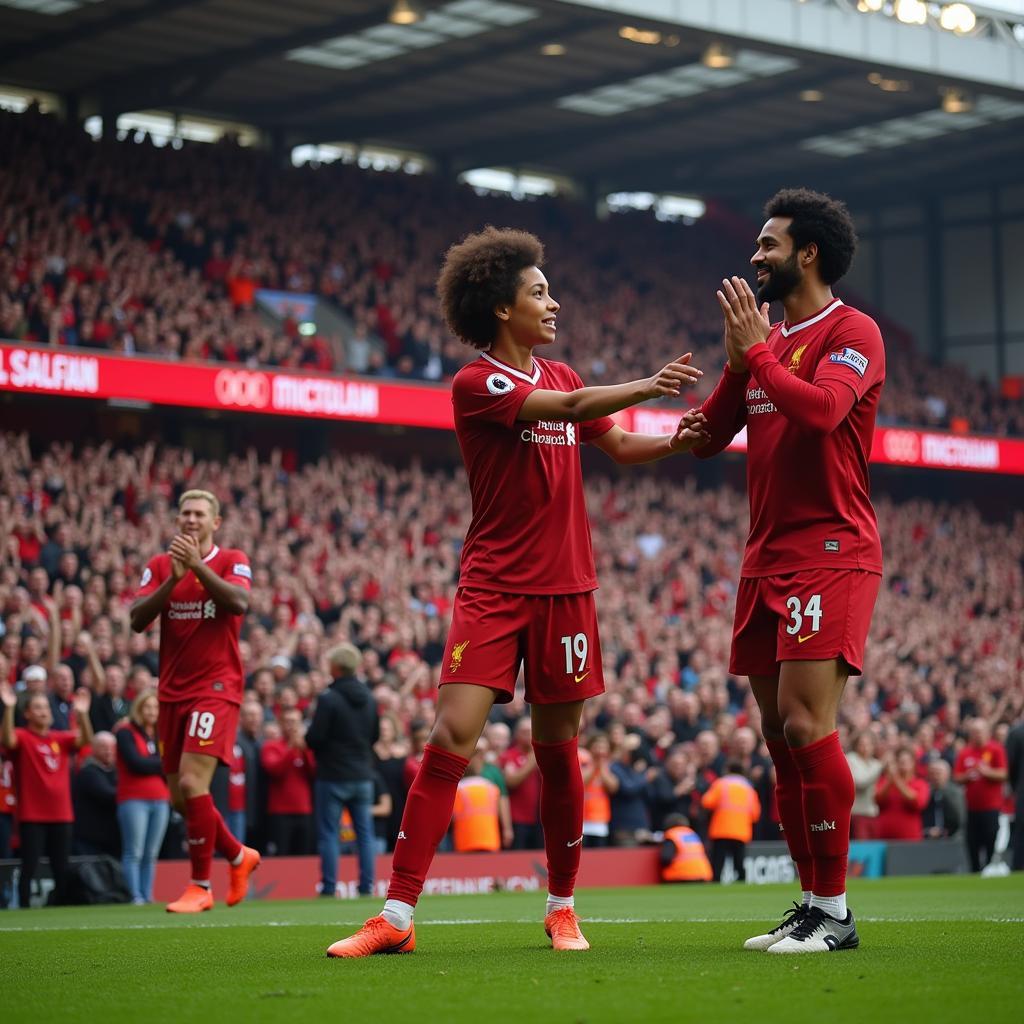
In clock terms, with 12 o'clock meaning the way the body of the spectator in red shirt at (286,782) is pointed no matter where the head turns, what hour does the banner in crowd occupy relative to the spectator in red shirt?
The banner in crowd is roughly at 6 o'clock from the spectator in red shirt.

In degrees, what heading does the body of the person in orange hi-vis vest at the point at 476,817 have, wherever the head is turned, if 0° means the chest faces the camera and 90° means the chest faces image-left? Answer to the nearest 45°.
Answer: approximately 180°

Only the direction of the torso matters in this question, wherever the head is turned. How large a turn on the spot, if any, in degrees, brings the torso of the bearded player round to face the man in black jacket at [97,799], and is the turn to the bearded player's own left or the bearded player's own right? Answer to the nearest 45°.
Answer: approximately 90° to the bearded player's own right

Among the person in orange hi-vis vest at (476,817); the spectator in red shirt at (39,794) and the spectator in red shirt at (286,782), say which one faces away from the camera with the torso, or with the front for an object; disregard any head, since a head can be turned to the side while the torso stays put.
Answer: the person in orange hi-vis vest

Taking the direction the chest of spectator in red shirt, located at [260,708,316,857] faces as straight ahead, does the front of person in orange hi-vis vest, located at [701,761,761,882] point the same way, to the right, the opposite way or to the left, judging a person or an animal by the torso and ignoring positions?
the opposite way

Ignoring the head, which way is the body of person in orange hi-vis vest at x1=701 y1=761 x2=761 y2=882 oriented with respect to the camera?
away from the camera

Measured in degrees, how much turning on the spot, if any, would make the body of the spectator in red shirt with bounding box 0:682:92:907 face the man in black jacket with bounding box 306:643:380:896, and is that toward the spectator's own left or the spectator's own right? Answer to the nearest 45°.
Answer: approximately 90° to the spectator's own left

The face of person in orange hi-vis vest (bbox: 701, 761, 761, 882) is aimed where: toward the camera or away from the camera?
away from the camera

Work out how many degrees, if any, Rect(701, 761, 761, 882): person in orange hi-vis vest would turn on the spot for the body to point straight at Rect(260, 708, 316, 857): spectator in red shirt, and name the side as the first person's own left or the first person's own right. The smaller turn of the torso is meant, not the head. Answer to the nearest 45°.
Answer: approximately 135° to the first person's own left

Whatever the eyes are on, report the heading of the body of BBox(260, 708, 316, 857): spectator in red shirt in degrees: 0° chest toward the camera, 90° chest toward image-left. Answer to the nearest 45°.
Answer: approximately 0°

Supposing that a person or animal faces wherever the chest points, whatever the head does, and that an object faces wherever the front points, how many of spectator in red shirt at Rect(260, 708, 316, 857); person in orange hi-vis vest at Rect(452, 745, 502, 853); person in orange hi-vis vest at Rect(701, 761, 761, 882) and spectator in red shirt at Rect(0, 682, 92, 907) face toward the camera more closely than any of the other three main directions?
2
